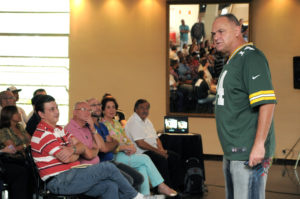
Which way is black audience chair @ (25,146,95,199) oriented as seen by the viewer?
to the viewer's right

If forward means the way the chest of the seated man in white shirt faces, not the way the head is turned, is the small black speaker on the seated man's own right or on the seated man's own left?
on the seated man's own left

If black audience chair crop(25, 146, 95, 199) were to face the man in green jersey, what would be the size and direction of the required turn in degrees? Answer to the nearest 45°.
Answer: approximately 45° to its right

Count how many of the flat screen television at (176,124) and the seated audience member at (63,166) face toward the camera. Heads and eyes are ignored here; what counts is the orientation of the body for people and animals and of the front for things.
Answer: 1

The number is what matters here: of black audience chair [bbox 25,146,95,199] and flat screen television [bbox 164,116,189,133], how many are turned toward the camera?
1

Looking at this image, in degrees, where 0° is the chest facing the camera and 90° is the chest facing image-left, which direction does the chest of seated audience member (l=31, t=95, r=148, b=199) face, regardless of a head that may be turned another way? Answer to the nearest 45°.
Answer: approximately 270°

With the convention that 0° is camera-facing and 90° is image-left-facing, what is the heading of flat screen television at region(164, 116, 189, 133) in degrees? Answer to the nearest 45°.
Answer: approximately 0°
